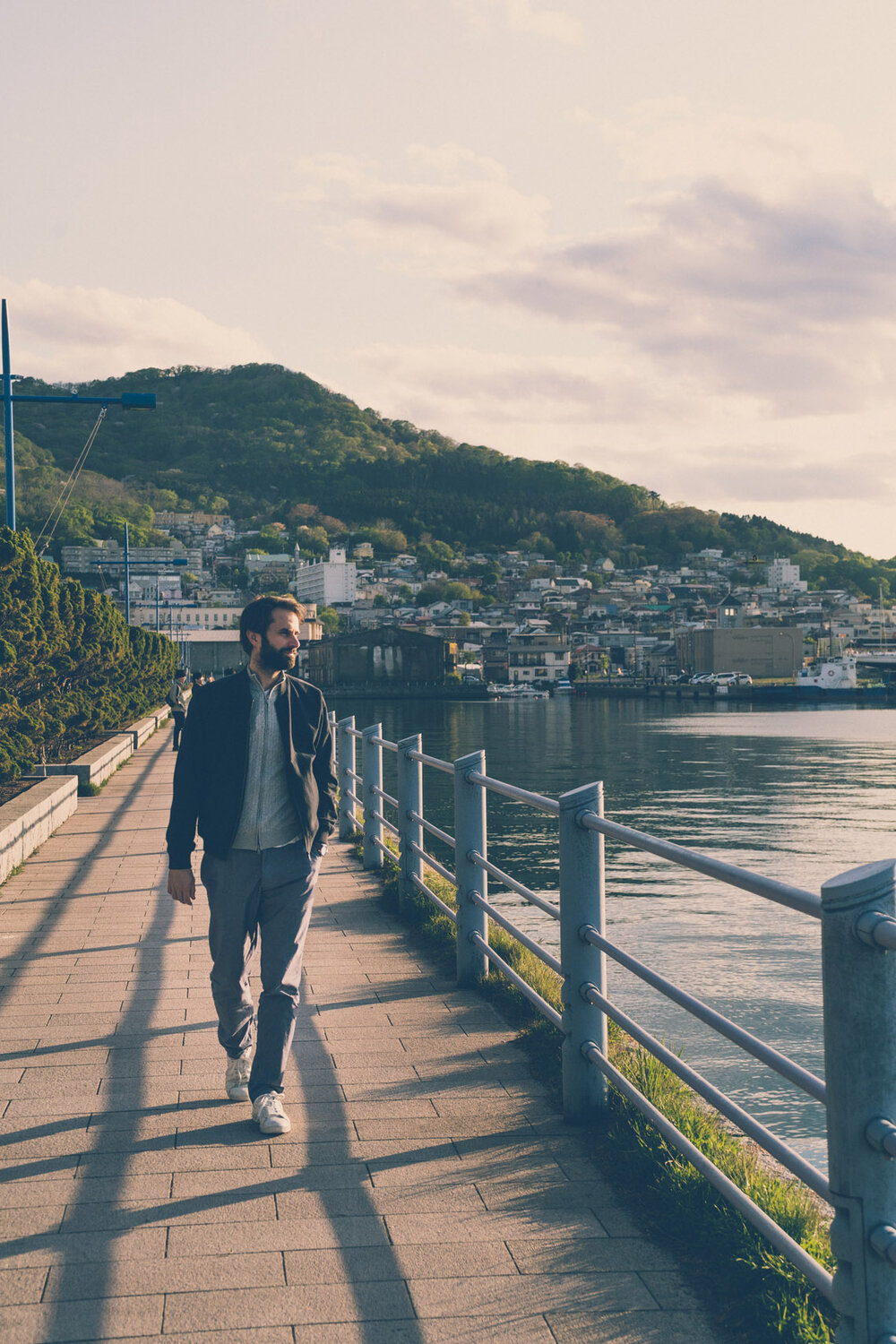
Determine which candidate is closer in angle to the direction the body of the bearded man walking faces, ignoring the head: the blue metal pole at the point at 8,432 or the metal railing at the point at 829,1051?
the metal railing

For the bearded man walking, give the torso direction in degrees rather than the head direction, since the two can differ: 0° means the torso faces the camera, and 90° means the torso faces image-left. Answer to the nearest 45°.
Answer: approximately 0°

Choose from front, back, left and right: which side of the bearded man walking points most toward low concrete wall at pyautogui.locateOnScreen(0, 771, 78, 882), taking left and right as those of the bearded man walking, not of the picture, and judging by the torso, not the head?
back

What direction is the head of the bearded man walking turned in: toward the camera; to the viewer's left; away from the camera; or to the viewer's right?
to the viewer's right

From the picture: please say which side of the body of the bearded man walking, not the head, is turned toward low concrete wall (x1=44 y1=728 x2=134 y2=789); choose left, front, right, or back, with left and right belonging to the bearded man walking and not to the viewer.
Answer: back

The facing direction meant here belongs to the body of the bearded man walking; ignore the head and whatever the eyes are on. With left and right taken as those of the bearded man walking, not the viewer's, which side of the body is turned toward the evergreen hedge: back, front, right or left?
back

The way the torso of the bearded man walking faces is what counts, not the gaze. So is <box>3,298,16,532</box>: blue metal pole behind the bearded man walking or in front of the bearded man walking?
behind

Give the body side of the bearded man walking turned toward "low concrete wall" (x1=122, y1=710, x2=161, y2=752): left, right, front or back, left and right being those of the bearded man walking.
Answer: back

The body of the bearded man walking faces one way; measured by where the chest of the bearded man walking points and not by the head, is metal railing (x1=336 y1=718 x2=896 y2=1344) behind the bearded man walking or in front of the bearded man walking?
in front
